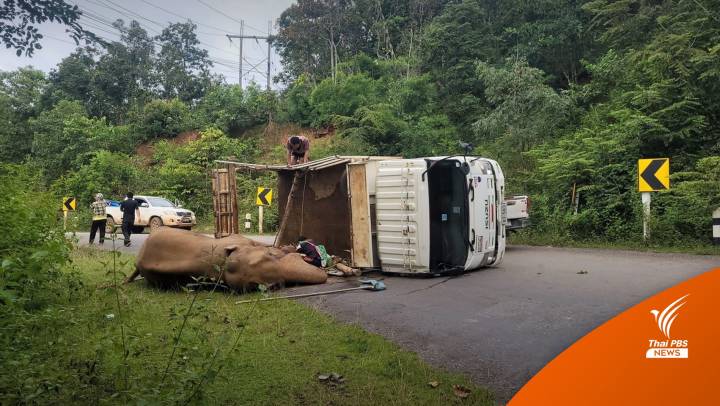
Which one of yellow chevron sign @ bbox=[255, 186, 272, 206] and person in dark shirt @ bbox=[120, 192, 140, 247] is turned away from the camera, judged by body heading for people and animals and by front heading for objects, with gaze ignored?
the person in dark shirt

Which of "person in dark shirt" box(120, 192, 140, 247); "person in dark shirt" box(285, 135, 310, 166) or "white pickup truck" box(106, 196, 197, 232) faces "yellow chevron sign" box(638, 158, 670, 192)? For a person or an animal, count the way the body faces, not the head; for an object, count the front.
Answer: the white pickup truck

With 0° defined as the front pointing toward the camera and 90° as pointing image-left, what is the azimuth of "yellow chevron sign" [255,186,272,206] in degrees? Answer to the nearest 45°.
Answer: approximately 0°

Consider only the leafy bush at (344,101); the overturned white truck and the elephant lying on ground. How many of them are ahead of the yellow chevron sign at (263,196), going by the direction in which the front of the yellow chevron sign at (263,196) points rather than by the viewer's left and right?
2

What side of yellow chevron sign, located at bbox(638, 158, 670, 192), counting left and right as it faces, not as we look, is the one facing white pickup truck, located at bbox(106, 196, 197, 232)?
right

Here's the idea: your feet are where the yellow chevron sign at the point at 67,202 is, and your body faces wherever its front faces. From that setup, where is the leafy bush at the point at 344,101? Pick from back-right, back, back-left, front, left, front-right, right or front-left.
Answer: back-left

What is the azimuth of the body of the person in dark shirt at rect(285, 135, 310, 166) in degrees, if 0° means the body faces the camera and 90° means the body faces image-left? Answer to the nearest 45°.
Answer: approximately 0°

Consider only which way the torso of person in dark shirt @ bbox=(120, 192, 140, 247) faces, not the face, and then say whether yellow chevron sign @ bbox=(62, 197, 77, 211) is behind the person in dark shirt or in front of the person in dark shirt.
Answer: in front

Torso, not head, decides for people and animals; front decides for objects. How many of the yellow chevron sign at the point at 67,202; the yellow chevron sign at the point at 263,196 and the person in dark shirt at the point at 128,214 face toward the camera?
2

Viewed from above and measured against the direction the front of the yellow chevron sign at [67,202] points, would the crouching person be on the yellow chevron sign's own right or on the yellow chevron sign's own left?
on the yellow chevron sign's own left
